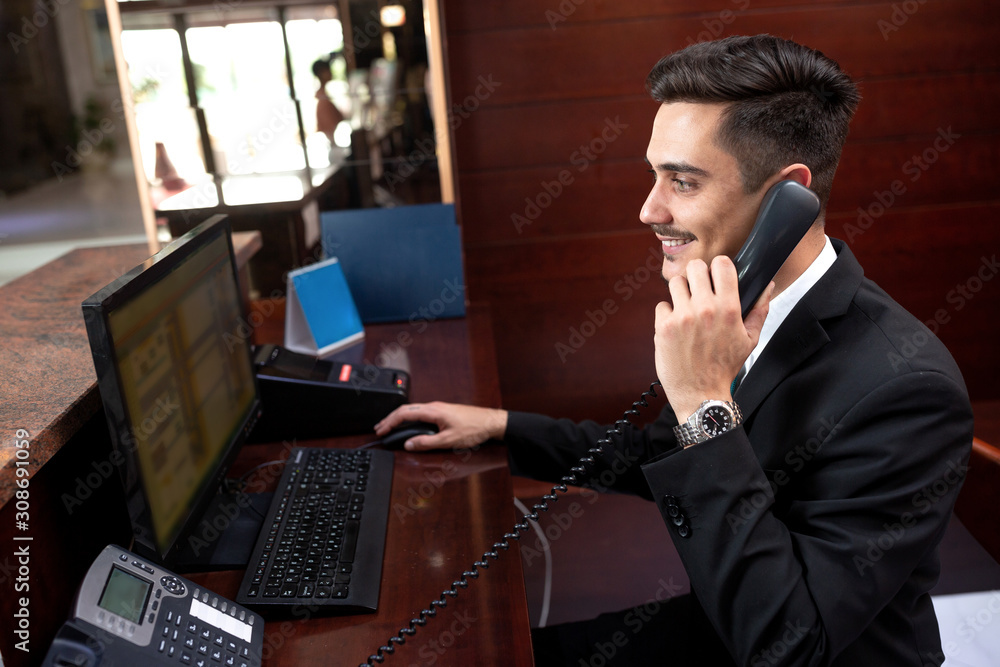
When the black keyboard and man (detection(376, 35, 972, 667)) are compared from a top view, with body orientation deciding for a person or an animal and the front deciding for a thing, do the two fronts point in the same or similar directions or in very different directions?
very different directions

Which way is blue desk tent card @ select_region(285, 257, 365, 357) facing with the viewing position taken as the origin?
facing the viewer and to the right of the viewer

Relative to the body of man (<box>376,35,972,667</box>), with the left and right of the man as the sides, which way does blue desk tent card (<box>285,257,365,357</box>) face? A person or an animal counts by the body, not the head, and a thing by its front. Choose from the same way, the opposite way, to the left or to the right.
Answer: the opposite way

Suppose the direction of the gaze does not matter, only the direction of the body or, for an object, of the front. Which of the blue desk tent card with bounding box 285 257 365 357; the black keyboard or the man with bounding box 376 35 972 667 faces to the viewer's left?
the man

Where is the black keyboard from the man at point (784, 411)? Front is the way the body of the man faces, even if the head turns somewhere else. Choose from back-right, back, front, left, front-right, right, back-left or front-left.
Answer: front

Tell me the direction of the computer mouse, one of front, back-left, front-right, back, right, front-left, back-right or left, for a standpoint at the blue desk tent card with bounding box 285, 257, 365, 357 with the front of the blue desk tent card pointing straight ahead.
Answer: front-right

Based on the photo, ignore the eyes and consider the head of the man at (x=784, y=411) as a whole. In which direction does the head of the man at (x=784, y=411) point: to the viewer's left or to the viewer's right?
to the viewer's left

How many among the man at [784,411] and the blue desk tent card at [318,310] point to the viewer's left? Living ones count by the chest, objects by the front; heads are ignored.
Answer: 1

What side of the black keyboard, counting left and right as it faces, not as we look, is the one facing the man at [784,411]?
front

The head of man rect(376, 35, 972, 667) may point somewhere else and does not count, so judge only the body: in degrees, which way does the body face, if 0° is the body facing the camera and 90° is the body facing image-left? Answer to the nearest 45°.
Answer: approximately 90°

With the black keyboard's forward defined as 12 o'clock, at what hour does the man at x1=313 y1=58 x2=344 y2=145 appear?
The man is roughly at 9 o'clock from the black keyboard.

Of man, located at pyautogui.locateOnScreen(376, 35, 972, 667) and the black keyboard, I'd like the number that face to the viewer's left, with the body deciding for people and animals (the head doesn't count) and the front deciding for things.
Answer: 1

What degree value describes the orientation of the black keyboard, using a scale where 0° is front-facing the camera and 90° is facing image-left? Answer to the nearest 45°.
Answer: approximately 270°
